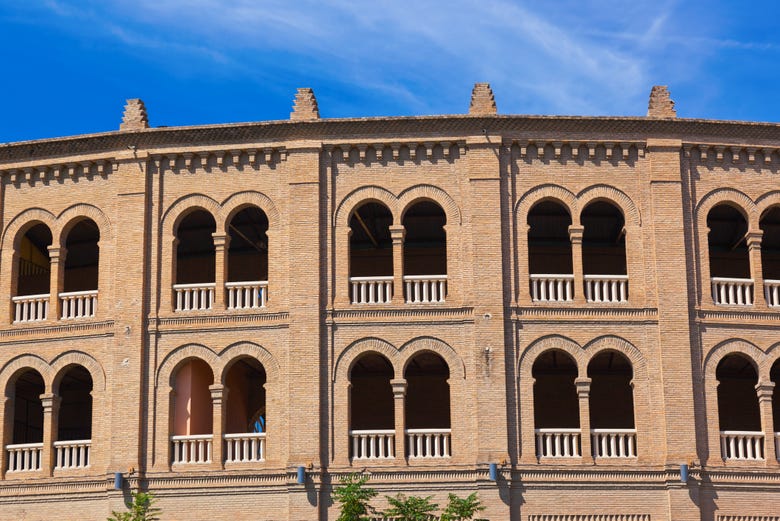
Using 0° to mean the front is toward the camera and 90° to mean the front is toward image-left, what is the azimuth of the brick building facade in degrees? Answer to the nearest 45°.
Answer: approximately 0°
